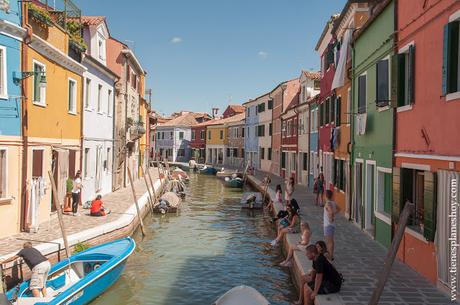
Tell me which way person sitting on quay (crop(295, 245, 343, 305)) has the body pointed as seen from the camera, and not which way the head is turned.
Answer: to the viewer's left

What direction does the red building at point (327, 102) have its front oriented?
to the viewer's left

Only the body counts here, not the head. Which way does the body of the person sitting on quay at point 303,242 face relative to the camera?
to the viewer's left

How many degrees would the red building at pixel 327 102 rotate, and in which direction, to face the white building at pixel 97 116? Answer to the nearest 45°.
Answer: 0° — it already faces it

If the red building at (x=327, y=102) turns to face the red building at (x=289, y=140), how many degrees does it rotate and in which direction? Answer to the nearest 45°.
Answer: approximately 90° to its right

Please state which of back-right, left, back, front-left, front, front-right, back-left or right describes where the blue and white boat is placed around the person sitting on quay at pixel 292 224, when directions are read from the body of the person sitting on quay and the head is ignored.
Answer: front-left

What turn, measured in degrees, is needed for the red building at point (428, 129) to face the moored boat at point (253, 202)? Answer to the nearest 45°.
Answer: approximately 90° to its right

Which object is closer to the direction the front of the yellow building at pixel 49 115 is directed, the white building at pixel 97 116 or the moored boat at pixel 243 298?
the moored boat

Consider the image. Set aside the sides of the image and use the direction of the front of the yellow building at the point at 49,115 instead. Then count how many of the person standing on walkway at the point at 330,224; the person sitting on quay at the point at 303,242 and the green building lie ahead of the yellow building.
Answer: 3

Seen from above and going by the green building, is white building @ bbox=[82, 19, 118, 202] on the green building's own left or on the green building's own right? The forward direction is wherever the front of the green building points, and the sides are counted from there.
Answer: on the green building's own right

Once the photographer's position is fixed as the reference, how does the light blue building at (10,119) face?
facing the viewer and to the right of the viewer

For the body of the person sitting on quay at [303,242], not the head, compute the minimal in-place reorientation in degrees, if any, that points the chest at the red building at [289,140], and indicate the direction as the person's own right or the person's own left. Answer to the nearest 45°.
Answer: approximately 90° to the person's own right
